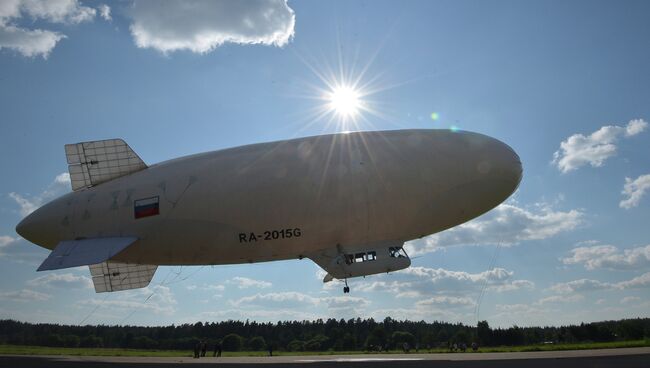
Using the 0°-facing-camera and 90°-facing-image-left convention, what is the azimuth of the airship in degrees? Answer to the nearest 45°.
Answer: approximately 270°
